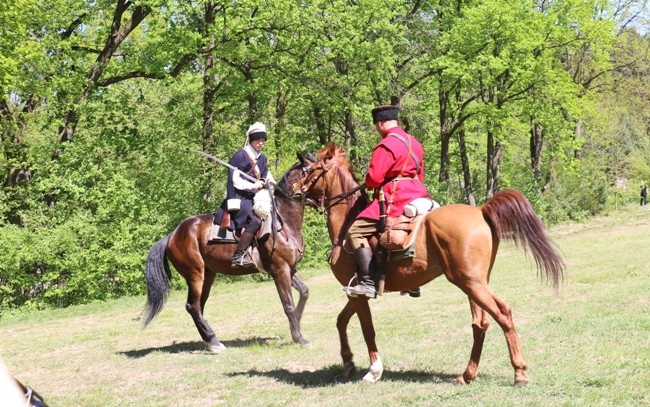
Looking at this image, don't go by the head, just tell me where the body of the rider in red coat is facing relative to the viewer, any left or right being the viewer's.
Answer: facing away from the viewer and to the left of the viewer

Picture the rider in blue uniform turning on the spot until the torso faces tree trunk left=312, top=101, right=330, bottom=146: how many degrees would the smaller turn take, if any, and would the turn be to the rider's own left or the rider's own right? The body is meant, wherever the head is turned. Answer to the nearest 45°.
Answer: approximately 135° to the rider's own left

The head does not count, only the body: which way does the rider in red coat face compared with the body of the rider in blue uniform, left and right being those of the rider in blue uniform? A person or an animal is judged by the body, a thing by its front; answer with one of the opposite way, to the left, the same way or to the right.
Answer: the opposite way

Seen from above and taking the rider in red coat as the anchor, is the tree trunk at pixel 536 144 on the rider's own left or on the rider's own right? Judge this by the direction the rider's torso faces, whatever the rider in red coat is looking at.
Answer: on the rider's own right

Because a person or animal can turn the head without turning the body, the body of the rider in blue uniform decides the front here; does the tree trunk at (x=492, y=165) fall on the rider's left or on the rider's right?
on the rider's left

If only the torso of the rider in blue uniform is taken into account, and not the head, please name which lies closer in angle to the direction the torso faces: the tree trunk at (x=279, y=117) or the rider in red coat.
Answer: the rider in red coat

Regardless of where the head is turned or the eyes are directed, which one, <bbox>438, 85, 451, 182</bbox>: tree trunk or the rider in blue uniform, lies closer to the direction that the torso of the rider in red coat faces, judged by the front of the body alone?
the rider in blue uniform

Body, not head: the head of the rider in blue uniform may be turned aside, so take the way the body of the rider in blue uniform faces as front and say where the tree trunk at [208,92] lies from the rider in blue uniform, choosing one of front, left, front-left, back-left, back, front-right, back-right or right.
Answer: back-left

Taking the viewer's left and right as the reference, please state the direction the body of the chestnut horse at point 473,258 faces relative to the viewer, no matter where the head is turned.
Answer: facing to the left of the viewer

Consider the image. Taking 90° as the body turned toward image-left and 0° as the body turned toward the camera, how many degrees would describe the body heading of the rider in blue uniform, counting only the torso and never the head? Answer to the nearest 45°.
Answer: approximately 315°
